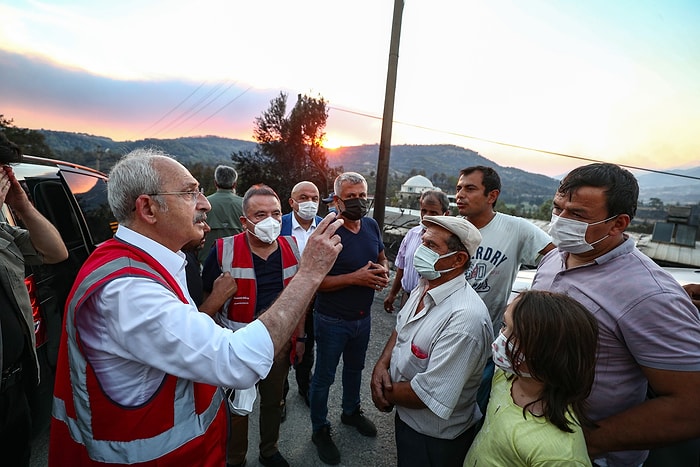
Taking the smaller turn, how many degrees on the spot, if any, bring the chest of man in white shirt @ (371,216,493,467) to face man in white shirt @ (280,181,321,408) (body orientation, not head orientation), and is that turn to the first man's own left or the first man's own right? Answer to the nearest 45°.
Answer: approximately 90° to the first man's own right

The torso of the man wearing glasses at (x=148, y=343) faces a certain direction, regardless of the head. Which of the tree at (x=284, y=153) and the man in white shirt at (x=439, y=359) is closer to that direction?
the man in white shirt

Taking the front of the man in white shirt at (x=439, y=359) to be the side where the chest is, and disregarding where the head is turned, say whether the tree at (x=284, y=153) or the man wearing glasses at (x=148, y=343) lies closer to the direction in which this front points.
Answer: the man wearing glasses

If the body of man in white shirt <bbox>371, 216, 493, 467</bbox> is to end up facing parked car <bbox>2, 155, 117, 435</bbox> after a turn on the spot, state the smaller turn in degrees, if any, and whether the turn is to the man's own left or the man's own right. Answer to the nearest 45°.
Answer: approximately 45° to the man's own right

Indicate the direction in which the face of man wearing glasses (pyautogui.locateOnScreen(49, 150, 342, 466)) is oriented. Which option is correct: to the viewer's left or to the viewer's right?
to the viewer's right

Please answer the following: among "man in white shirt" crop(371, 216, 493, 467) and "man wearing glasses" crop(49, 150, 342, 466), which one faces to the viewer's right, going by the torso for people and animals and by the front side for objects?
the man wearing glasses

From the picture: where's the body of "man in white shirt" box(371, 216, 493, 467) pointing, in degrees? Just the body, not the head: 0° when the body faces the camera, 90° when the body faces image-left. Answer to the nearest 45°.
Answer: approximately 45°

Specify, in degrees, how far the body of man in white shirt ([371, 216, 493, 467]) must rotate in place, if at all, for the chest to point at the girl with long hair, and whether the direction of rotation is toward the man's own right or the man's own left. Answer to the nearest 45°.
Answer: approximately 90° to the man's own left

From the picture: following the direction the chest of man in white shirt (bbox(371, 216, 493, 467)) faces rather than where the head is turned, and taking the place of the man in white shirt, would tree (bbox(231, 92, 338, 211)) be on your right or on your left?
on your right

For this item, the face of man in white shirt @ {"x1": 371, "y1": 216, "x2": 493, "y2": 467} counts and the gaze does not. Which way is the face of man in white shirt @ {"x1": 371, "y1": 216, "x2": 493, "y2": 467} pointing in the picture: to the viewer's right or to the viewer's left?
to the viewer's left

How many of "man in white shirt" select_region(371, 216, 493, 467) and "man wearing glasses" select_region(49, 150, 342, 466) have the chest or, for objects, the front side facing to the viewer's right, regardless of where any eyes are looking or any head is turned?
1

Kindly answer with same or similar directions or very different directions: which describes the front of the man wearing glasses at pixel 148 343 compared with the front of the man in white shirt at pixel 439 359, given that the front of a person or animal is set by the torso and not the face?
very different directions

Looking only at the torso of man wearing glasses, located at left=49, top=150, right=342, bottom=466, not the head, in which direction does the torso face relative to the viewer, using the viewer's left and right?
facing to the right of the viewer

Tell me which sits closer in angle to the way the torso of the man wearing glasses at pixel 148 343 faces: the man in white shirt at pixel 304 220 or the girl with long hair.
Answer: the girl with long hair
